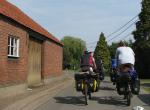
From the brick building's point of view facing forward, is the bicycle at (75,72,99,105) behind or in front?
in front

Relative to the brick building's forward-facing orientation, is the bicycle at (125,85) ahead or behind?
ahead

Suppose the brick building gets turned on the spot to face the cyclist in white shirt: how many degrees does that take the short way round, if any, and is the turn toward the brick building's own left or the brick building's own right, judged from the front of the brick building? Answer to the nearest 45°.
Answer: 0° — it already faces them

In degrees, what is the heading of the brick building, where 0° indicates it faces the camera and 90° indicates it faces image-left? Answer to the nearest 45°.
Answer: approximately 315°
